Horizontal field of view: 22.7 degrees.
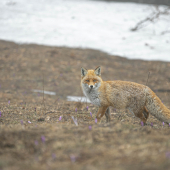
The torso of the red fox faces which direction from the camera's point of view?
to the viewer's left
